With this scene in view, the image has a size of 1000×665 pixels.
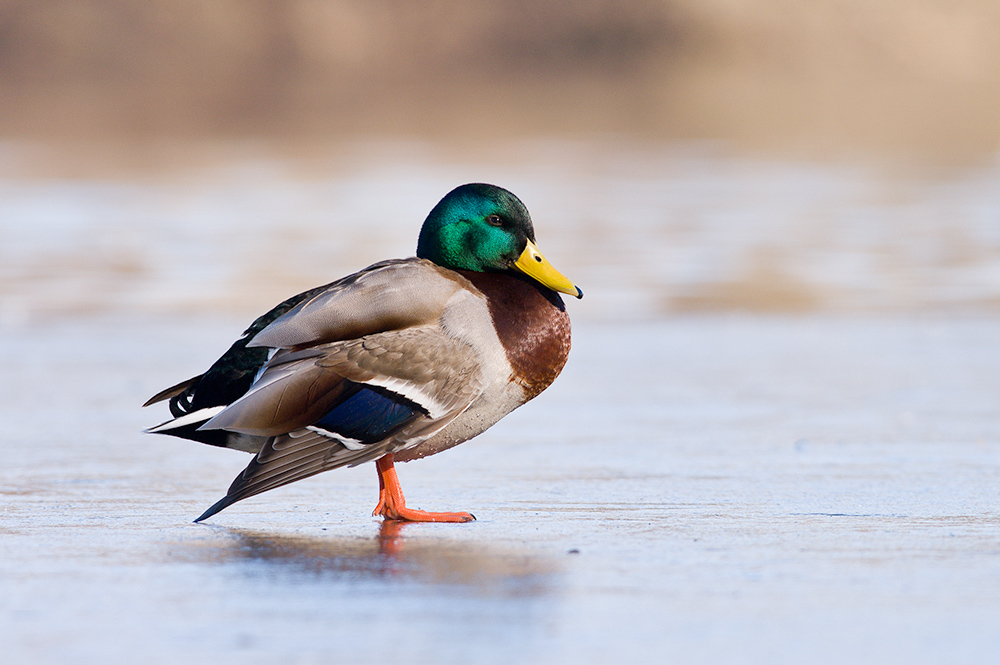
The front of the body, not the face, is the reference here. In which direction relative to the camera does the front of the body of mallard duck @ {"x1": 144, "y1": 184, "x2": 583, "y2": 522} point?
to the viewer's right
